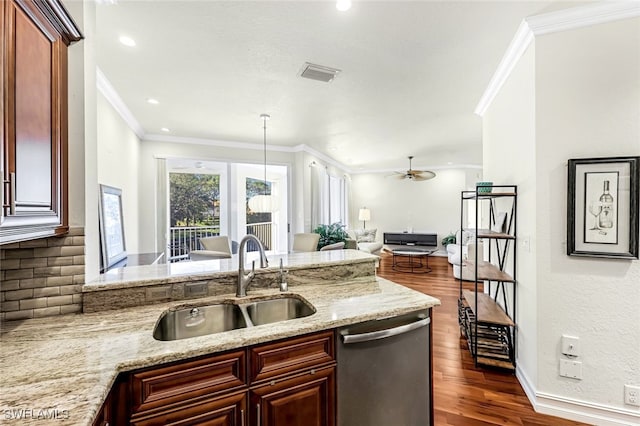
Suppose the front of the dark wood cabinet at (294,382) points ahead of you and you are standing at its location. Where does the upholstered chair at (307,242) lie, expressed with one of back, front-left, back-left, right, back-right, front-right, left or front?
back-left

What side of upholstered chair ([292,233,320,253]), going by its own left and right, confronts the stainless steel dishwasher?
back

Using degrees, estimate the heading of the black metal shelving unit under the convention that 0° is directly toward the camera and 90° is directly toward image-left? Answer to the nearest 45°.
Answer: approximately 90°

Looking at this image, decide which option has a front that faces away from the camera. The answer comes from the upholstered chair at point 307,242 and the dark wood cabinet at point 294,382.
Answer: the upholstered chair

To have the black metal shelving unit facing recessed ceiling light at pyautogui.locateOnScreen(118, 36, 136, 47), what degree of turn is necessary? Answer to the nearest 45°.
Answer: approximately 45° to its left

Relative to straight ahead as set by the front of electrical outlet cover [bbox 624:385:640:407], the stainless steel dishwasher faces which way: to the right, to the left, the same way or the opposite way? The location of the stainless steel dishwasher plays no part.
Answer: to the left

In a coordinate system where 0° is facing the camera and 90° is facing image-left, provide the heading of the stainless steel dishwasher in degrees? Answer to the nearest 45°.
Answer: approximately 315°

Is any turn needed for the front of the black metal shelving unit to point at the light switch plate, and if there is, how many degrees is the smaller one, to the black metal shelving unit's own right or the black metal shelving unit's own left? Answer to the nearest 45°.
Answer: approximately 135° to the black metal shelving unit's own left

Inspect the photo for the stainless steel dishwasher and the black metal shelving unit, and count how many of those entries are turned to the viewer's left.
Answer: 1
